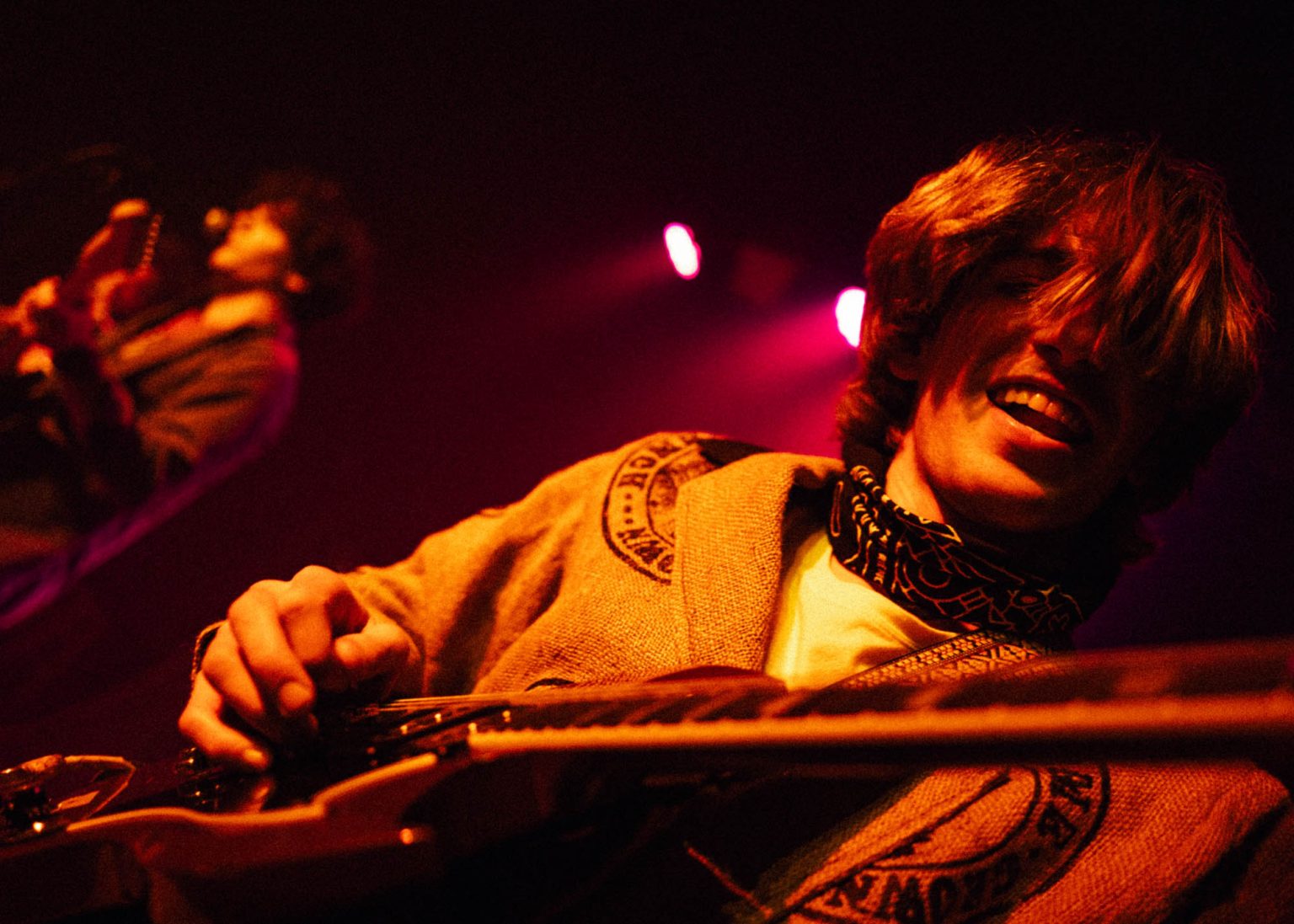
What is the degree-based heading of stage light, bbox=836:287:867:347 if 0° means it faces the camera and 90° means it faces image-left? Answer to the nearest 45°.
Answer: approximately 45°
